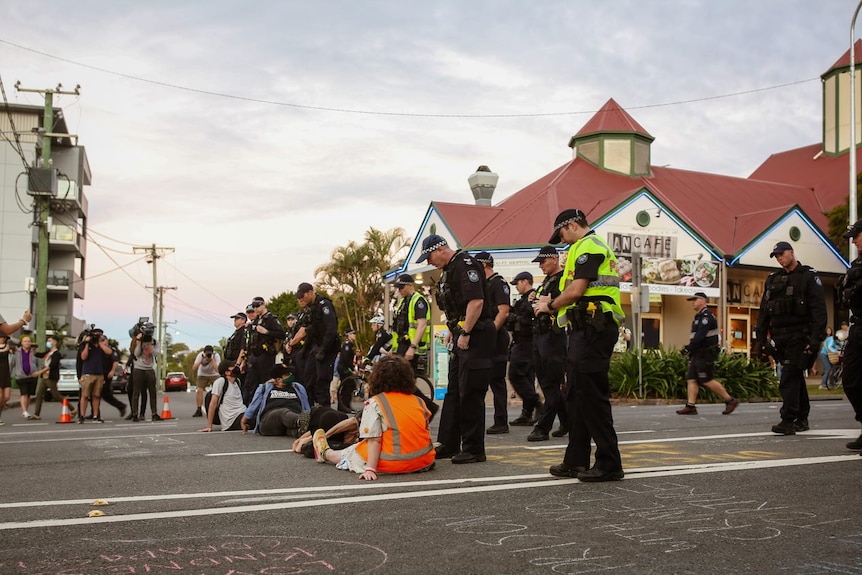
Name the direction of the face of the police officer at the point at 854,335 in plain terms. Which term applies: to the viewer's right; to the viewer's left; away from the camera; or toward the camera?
to the viewer's left

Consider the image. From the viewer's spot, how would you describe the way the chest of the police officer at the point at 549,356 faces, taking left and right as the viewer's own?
facing to the left of the viewer

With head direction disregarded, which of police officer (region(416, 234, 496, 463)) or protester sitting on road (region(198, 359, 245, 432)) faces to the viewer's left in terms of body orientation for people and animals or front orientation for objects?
the police officer

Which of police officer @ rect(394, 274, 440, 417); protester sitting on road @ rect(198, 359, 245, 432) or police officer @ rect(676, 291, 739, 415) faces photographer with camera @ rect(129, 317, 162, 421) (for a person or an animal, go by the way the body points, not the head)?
police officer @ rect(676, 291, 739, 415)

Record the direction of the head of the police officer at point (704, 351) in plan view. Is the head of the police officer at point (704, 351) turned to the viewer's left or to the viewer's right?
to the viewer's left

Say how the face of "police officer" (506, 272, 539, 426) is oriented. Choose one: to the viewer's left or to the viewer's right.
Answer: to the viewer's left

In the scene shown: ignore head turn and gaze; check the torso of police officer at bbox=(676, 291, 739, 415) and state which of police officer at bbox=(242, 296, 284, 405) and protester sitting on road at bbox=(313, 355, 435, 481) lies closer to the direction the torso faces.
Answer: the police officer

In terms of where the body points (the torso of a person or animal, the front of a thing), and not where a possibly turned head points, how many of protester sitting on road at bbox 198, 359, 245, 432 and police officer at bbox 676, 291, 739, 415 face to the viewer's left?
1

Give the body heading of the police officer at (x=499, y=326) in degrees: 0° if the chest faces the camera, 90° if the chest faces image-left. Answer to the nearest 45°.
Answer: approximately 90°

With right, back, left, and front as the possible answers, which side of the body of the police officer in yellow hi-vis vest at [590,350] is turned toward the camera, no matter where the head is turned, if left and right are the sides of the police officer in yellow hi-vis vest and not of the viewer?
left

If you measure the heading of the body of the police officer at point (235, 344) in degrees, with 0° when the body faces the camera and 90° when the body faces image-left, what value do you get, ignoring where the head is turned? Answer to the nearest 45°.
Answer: approximately 45°

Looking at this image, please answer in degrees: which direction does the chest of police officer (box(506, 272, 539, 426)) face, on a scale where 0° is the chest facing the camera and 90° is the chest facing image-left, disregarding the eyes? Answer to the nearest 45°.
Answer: approximately 90°

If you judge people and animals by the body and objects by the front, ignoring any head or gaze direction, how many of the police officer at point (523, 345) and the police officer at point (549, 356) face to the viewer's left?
2
